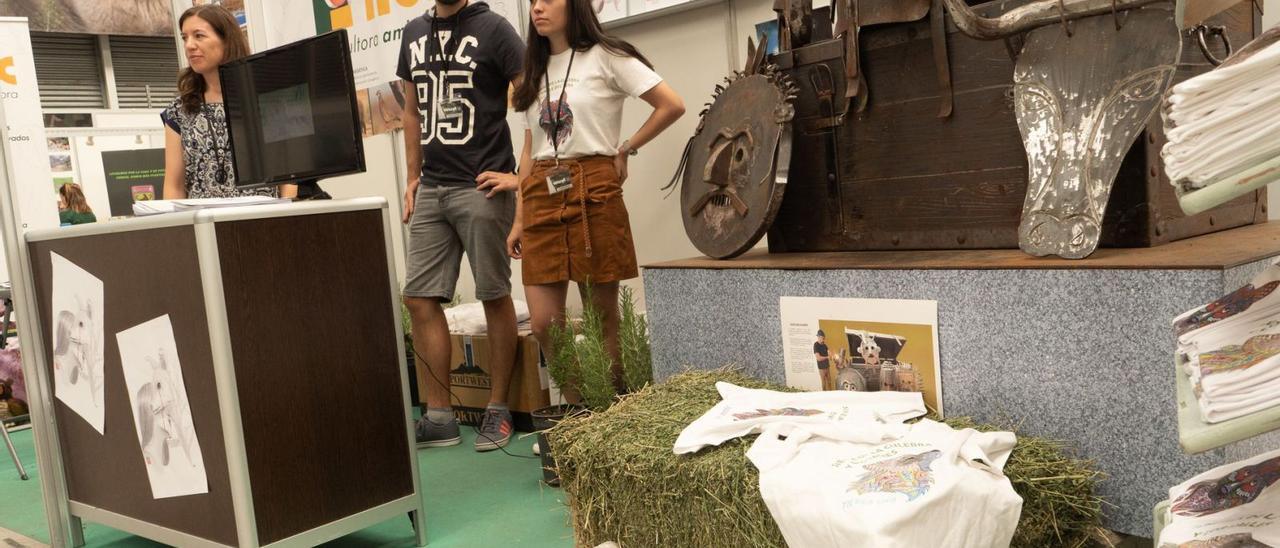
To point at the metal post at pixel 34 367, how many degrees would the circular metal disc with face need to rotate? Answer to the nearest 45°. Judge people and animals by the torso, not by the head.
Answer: approximately 45° to its right

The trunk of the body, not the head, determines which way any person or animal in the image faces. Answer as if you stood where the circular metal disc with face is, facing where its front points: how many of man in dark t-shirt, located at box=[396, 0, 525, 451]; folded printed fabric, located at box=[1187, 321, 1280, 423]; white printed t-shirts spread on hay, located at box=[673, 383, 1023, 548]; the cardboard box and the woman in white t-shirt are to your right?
3

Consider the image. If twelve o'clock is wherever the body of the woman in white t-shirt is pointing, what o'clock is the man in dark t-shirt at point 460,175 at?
The man in dark t-shirt is roughly at 3 o'clock from the woman in white t-shirt.

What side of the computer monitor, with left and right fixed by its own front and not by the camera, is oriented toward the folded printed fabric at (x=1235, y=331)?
left

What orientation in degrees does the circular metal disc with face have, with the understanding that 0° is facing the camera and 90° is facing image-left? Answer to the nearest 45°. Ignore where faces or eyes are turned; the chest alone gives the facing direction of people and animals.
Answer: approximately 45°

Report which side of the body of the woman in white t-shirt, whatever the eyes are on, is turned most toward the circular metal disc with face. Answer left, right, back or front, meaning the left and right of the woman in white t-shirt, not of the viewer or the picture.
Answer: left

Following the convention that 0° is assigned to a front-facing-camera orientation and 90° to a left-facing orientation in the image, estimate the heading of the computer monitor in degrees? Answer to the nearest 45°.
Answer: approximately 45°

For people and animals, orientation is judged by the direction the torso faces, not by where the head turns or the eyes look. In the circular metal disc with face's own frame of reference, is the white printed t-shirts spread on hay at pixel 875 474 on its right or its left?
on its left

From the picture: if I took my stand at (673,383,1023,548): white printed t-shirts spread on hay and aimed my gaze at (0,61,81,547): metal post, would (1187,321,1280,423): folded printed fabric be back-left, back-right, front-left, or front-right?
back-left
